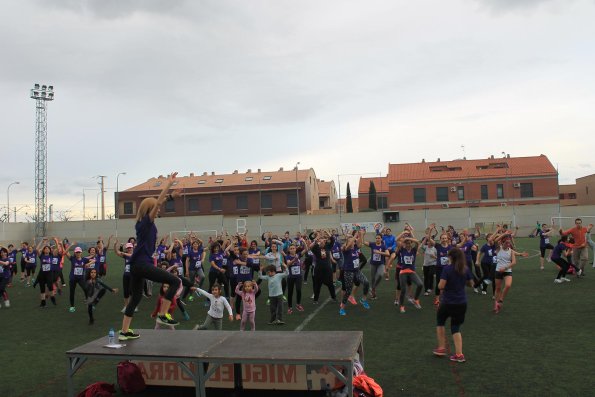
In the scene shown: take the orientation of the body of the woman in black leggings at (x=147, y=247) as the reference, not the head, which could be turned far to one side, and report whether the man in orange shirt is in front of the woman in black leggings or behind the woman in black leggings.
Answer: in front

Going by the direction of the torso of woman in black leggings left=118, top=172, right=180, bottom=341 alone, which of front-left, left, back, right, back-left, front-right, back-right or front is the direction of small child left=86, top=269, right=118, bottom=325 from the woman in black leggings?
left

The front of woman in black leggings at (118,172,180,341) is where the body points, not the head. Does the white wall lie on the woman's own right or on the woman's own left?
on the woman's own left
